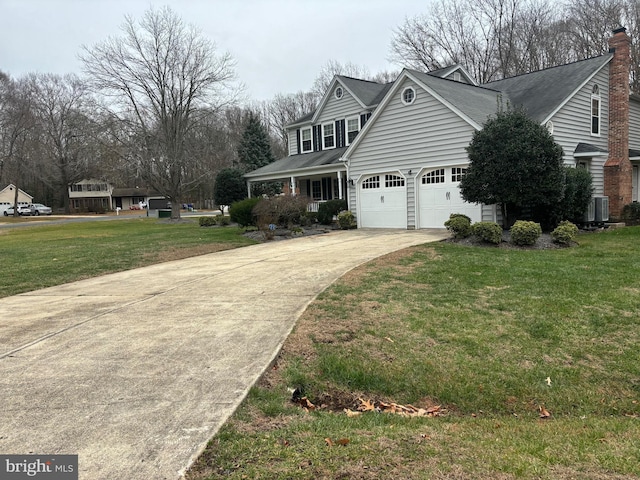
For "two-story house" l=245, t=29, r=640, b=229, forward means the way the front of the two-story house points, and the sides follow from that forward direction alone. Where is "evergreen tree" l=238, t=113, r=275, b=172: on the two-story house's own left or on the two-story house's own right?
on the two-story house's own right

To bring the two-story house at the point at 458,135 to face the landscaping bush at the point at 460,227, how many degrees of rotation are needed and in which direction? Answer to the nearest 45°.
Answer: approximately 45° to its left

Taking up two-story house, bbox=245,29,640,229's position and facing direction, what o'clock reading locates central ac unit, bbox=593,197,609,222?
The central ac unit is roughly at 8 o'clock from the two-story house.

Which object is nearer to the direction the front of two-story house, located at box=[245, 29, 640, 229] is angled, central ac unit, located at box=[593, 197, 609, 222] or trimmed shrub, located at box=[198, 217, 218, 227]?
the trimmed shrub

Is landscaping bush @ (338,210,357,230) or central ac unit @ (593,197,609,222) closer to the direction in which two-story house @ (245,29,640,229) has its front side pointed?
the landscaping bush

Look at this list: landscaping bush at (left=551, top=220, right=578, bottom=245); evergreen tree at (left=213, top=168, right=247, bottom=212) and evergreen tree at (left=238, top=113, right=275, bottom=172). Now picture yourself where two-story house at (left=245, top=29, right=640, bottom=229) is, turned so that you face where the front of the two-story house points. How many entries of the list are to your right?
2

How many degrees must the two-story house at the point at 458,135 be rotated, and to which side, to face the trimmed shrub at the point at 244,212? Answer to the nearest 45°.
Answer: approximately 45° to its right

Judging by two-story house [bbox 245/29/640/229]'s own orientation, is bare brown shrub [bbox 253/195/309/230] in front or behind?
in front

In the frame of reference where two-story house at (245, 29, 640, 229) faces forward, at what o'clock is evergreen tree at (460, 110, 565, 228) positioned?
The evergreen tree is roughly at 10 o'clock from the two-story house.

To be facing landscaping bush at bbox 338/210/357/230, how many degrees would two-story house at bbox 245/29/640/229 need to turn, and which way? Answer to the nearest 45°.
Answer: approximately 45° to its right

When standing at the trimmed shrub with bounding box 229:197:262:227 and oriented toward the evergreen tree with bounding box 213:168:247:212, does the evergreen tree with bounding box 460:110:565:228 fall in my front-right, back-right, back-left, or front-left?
back-right

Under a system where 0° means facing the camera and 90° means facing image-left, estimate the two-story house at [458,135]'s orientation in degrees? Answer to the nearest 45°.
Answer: approximately 45°

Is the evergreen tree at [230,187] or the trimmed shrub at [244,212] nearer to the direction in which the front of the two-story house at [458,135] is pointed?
the trimmed shrub
